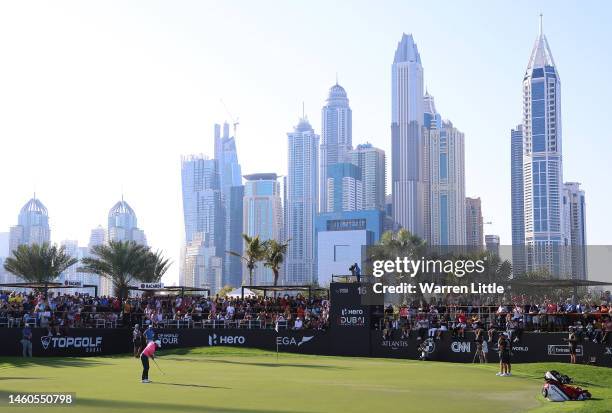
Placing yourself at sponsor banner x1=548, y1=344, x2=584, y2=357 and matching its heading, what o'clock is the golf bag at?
The golf bag is roughly at 12 o'clock from the sponsor banner.

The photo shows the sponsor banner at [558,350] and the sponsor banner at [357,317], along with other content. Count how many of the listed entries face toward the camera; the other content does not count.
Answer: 2

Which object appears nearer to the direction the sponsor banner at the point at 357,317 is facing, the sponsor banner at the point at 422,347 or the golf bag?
the golf bag

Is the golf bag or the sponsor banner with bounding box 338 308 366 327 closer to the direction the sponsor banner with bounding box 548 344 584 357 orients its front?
the golf bag

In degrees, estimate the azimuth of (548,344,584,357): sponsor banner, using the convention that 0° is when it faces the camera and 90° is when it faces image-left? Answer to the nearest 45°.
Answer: approximately 0°

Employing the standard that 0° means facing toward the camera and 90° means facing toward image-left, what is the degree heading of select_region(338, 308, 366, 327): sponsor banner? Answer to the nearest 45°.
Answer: approximately 0°
